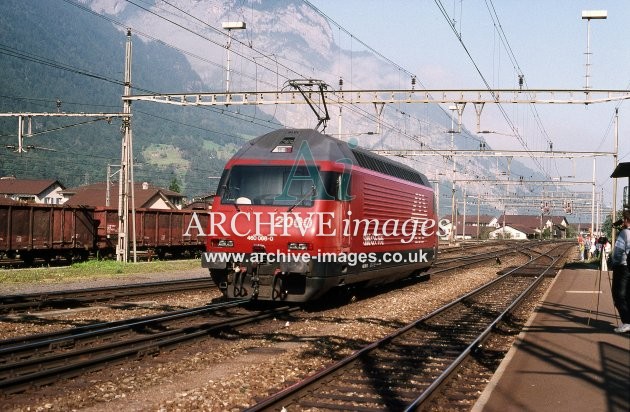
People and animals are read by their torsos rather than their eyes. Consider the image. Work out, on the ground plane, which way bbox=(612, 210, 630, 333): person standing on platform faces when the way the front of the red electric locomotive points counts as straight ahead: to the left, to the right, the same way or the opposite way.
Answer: to the right

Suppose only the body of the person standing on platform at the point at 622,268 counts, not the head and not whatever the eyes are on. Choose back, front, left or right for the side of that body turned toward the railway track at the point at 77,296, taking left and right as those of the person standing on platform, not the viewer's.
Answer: front

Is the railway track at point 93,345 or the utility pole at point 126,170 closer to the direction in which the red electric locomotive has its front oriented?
the railway track

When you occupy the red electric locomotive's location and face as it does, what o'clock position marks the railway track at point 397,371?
The railway track is roughly at 10 o'clock from the red electric locomotive.

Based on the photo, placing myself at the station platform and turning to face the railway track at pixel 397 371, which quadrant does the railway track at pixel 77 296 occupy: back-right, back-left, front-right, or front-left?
front-right

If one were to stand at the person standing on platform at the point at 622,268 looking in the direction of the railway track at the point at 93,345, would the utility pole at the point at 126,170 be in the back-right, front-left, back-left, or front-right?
front-right

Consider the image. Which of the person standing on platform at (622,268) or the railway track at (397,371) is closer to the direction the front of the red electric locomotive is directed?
the railway track

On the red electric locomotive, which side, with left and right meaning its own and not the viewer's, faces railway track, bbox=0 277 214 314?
right

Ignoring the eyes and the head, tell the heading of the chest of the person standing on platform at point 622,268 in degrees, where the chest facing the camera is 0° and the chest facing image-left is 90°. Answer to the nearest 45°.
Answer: approximately 90°

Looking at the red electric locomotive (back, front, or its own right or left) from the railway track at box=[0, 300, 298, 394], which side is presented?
front

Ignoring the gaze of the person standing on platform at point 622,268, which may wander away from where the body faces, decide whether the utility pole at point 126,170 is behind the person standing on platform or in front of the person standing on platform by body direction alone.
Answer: in front

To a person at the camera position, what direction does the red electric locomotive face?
facing the viewer and to the left of the viewer

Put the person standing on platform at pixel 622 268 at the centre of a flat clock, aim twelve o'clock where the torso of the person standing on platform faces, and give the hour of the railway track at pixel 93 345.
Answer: The railway track is roughly at 11 o'clock from the person standing on platform.

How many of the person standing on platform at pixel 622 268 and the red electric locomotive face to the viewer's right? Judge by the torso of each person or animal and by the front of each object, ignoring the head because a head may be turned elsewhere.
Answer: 0

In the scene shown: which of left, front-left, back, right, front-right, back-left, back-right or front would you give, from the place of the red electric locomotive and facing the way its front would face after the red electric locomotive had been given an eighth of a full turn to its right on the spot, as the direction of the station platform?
back-left
